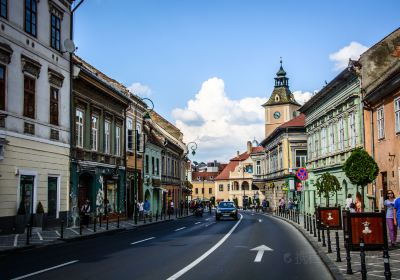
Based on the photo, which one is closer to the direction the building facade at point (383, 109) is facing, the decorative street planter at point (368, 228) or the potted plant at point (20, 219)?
the potted plant

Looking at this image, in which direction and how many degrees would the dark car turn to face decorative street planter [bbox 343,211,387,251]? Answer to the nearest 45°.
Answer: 0° — it already faces it

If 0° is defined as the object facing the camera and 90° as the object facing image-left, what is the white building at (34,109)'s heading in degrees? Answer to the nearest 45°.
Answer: approximately 315°

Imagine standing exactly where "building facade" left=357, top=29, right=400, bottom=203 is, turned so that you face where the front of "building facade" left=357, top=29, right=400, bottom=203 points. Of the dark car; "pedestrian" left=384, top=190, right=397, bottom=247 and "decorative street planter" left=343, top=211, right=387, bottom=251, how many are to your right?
1

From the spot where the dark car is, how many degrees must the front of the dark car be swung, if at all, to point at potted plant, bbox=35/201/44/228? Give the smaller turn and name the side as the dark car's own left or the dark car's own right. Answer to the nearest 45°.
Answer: approximately 45° to the dark car's own right

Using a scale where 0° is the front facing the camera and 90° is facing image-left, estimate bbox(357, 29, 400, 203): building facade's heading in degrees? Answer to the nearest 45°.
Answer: approximately 45°

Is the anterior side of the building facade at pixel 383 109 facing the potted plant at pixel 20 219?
yes

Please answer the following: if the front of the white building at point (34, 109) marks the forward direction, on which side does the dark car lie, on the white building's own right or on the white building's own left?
on the white building's own left
